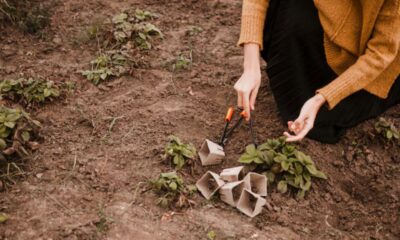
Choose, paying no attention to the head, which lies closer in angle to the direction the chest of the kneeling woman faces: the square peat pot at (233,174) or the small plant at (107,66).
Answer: the square peat pot

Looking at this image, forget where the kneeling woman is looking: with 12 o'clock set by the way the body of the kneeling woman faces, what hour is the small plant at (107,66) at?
The small plant is roughly at 2 o'clock from the kneeling woman.

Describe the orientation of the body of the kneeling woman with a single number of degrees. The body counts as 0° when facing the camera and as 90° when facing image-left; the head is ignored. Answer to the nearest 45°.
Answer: approximately 45°

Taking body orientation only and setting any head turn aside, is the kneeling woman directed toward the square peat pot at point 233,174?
yes

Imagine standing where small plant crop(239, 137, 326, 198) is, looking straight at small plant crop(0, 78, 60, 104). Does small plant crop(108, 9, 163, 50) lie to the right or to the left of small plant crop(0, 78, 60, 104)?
right

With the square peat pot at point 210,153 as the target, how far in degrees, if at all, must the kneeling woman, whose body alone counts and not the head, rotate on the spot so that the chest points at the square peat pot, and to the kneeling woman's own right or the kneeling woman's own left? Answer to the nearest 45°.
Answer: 0° — they already face it

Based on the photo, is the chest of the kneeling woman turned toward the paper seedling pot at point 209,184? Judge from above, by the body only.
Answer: yes

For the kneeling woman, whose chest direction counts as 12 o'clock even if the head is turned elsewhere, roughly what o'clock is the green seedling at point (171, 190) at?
The green seedling is roughly at 12 o'clock from the kneeling woman.

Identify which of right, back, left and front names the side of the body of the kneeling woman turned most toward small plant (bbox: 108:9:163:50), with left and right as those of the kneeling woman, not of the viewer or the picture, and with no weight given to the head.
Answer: right
